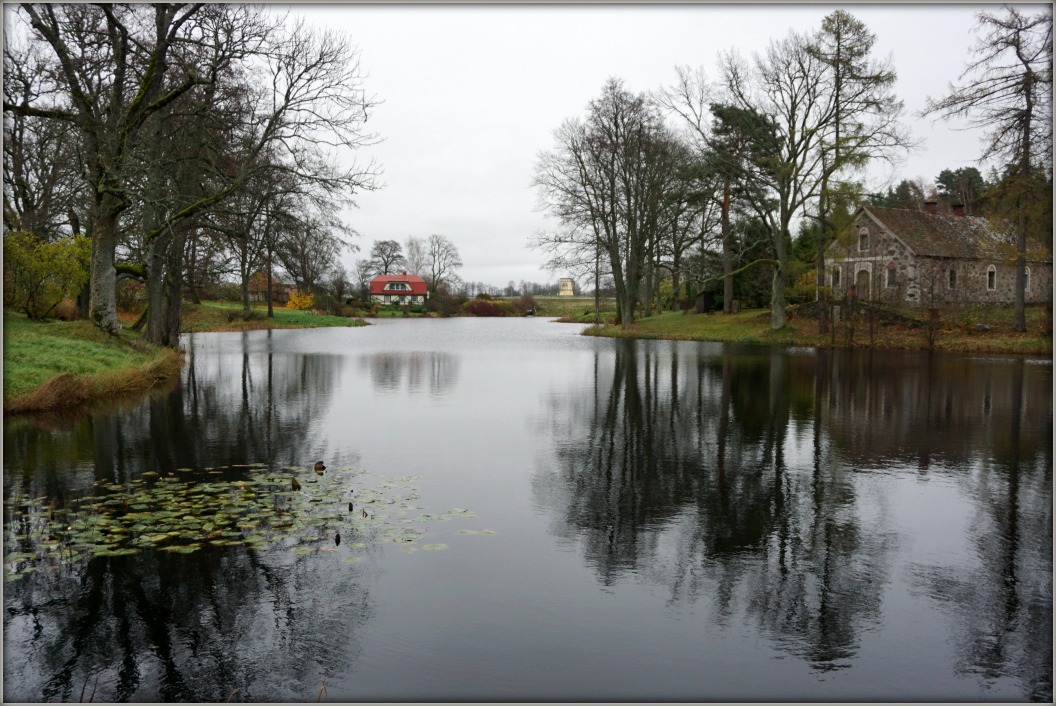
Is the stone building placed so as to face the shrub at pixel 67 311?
yes

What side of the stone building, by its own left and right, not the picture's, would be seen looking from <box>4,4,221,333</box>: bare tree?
front

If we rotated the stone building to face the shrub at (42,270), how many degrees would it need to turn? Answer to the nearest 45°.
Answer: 0° — it already faces it

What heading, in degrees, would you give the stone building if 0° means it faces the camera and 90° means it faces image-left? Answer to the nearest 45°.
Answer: approximately 45°
